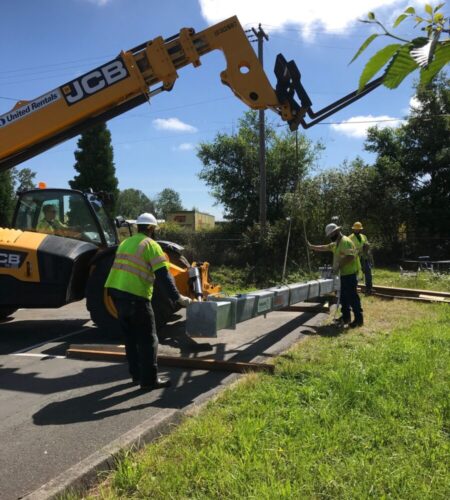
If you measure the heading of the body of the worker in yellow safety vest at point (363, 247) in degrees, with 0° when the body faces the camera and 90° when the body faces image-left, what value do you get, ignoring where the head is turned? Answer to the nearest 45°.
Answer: approximately 45°

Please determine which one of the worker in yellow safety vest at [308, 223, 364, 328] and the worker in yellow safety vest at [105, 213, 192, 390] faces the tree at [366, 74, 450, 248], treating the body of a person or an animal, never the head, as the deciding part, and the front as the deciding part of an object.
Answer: the worker in yellow safety vest at [105, 213, 192, 390]

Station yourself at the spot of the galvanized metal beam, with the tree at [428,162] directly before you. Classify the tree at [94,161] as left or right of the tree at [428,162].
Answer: left

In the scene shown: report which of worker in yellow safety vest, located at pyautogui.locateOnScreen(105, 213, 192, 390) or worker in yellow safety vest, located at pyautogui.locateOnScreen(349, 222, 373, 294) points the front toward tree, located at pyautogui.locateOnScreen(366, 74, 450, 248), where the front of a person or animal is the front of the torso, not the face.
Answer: worker in yellow safety vest, located at pyautogui.locateOnScreen(105, 213, 192, 390)

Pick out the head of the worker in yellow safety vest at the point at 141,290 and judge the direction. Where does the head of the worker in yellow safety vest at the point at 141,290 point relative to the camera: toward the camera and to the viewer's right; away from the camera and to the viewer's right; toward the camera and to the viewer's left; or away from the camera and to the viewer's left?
away from the camera and to the viewer's right

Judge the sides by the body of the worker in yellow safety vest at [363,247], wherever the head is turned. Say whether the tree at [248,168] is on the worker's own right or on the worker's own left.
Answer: on the worker's own right

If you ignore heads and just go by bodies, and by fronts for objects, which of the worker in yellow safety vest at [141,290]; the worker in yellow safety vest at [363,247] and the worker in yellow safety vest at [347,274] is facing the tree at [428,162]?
the worker in yellow safety vest at [141,290]

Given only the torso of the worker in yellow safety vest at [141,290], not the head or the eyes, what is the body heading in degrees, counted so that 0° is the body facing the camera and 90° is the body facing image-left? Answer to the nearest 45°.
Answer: approximately 225°

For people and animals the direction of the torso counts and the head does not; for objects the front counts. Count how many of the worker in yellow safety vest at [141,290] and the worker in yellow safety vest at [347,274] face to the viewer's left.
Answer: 1

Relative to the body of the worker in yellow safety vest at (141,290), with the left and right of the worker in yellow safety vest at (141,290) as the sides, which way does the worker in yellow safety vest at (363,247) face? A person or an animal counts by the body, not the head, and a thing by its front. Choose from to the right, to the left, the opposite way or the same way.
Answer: the opposite way

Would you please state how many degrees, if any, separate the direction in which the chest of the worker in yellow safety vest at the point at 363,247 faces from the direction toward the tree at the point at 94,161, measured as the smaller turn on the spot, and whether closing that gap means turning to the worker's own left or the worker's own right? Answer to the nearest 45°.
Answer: approximately 90° to the worker's own right

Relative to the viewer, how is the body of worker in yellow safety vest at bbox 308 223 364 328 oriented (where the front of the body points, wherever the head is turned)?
to the viewer's left

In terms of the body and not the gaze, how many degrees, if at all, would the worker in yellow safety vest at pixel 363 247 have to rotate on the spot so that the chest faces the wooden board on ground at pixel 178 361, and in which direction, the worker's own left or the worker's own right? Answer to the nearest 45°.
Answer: approximately 45° to the worker's own left

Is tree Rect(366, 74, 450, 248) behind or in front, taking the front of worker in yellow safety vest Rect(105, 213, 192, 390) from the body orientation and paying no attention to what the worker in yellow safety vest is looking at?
in front
